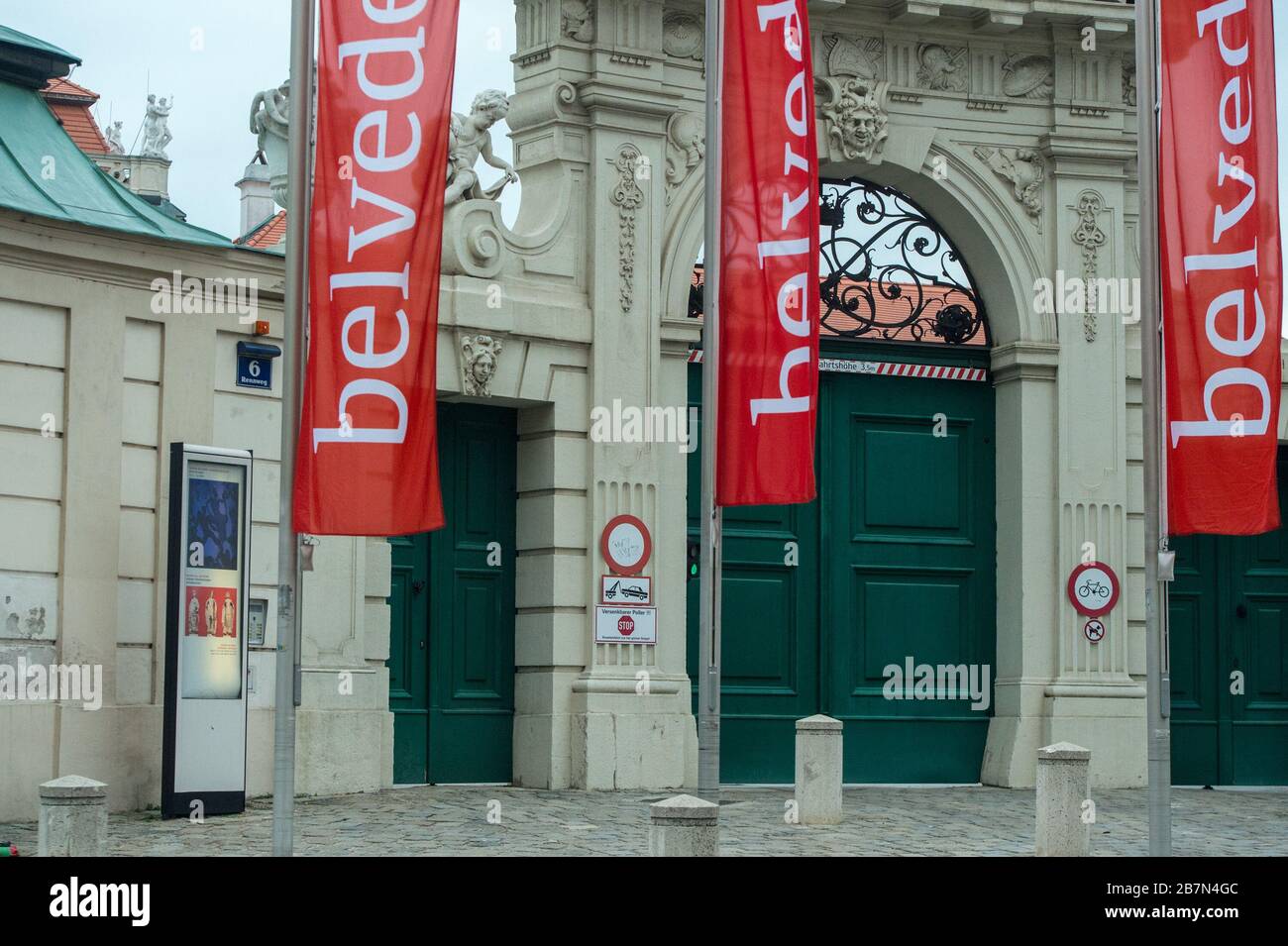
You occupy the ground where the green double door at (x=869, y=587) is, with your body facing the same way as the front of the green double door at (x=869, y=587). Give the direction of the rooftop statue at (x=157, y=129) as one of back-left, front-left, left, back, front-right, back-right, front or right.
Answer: back-right

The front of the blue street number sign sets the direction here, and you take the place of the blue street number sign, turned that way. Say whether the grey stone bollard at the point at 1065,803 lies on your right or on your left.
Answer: on your left

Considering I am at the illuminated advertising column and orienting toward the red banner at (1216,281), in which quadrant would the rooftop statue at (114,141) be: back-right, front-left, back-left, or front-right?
back-left

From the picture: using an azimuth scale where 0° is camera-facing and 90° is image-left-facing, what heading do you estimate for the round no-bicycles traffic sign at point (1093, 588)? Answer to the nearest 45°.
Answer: approximately 0°

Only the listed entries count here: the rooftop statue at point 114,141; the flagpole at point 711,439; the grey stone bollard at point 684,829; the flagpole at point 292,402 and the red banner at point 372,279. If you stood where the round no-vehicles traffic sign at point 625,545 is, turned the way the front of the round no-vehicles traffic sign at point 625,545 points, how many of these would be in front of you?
4

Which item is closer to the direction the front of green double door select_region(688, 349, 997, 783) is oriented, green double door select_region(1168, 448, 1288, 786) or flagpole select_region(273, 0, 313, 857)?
the flagpole

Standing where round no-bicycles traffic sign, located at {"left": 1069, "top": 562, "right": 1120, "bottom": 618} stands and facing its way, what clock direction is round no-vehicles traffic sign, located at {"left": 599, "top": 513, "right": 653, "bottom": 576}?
round no-vehicles traffic sign, located at {"left": 599, "top": 513, "right": 653, "bottom": 576} is roughly at 2 o'clock from round no-bicycles traffic sign, located at {"left": 1069, "top": 562, "right": 1120, "bottom": 618}.

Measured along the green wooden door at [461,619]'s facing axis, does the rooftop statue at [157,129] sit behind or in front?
behind
